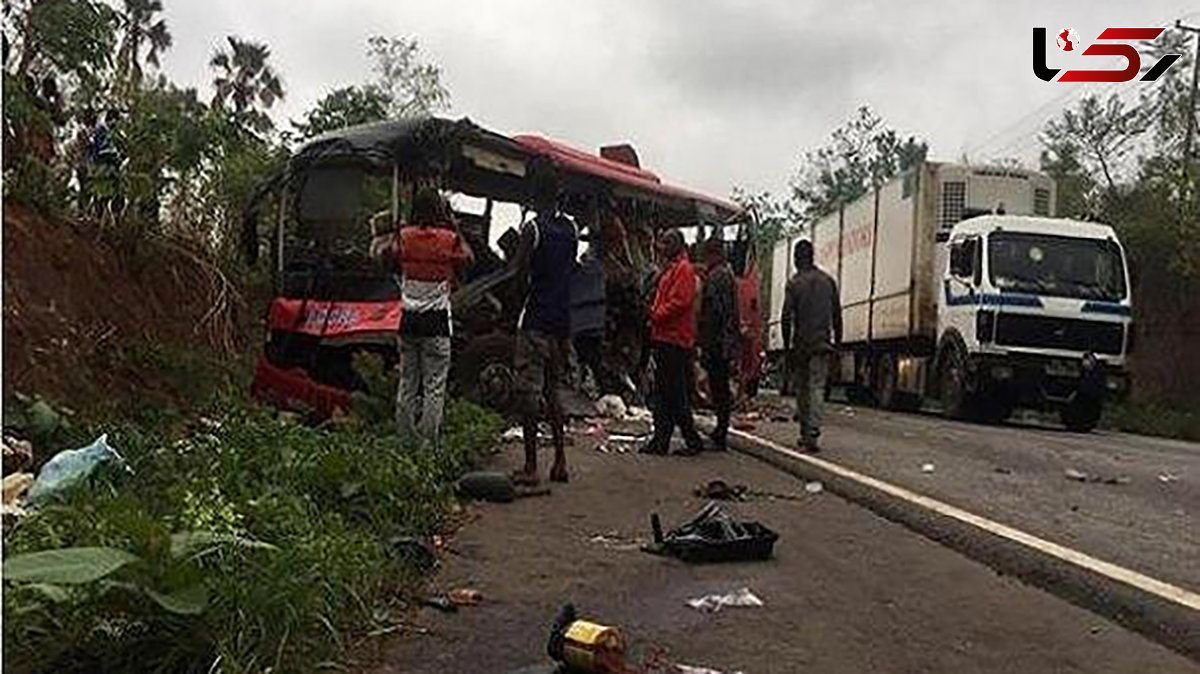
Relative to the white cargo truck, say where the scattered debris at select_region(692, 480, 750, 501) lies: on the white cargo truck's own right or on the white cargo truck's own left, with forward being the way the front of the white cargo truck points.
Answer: on the white cargo truck's own right

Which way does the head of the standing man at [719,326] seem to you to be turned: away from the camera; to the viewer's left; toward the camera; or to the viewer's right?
away from the camera

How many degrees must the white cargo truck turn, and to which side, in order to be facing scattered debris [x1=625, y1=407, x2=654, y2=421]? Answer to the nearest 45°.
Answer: approximately 90° to its right

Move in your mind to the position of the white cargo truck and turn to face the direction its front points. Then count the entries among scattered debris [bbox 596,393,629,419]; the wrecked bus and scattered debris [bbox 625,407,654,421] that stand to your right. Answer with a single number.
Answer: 3

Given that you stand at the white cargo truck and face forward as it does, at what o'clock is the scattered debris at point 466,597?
The scattered debris is roughly at 2 o'clock from the white cargo truck.

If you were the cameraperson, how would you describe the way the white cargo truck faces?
facing the viewer and to the right of the viewer

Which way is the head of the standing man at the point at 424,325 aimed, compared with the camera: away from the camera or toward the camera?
away from the camera

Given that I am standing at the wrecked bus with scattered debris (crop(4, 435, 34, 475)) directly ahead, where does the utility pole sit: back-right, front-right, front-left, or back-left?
back-left

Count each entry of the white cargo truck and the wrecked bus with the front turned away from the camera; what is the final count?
0

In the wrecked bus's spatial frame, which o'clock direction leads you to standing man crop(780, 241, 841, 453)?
The standing man is roughly at 8 o'clock from the wrecked bus.

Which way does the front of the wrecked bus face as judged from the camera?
facing the viewer and to the left of the viewer

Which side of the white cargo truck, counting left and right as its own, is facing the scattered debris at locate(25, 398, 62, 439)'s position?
right

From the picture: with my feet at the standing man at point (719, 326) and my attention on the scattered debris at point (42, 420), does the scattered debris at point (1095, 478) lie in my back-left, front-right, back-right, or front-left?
back-left
